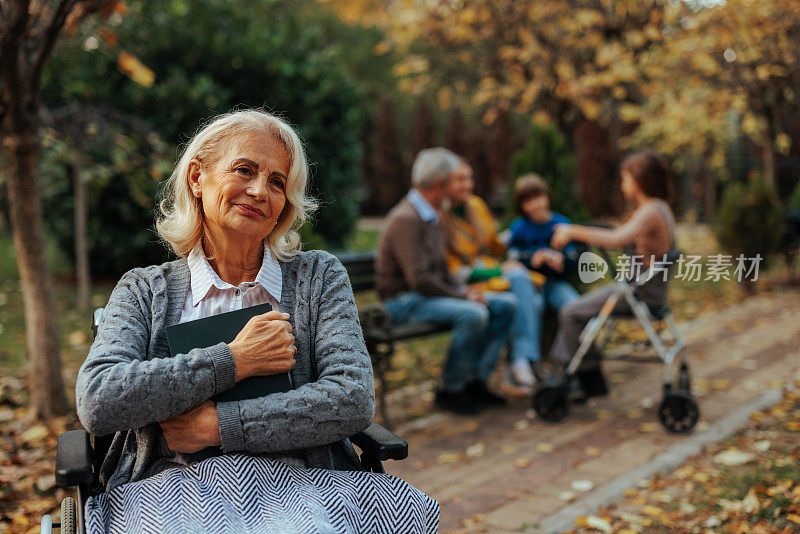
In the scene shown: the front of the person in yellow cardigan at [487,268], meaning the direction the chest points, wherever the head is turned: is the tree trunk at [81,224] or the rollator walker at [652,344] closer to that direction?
the rollator walker

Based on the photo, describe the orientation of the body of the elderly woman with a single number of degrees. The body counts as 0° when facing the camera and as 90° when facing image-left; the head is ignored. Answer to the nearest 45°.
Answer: approximately 0°

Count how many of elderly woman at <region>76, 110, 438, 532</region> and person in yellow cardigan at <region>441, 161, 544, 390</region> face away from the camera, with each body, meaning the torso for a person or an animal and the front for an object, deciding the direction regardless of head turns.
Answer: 0

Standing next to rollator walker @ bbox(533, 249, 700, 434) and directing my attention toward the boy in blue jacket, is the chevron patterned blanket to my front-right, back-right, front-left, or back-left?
back-left

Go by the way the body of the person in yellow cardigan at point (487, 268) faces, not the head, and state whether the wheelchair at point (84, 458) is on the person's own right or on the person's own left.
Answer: on the person's own right

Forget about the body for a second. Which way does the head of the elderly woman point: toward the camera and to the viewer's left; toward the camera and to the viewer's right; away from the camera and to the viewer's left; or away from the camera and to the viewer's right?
toward the camera and to the viewer's right

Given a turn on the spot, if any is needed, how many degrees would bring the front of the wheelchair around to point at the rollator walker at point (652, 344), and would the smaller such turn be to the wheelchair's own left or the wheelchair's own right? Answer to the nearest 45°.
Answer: approximately 135° to the wheelchair's own left

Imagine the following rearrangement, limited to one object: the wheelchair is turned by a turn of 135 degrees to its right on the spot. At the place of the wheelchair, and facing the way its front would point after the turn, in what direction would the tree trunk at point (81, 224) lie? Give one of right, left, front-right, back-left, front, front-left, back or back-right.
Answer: front-right

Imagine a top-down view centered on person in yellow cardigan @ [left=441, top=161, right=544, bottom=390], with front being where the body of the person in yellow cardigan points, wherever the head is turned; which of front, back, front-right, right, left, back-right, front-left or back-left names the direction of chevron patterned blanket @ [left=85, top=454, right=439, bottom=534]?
front-right

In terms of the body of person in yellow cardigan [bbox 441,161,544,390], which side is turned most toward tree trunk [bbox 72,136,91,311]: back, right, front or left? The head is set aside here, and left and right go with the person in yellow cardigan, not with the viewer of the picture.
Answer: back

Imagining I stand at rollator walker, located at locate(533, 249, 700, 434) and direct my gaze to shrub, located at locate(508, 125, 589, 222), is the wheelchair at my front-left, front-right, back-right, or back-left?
back-left

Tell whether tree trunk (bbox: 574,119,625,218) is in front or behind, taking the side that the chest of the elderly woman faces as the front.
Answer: behind

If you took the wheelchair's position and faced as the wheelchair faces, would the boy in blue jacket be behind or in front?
behind
